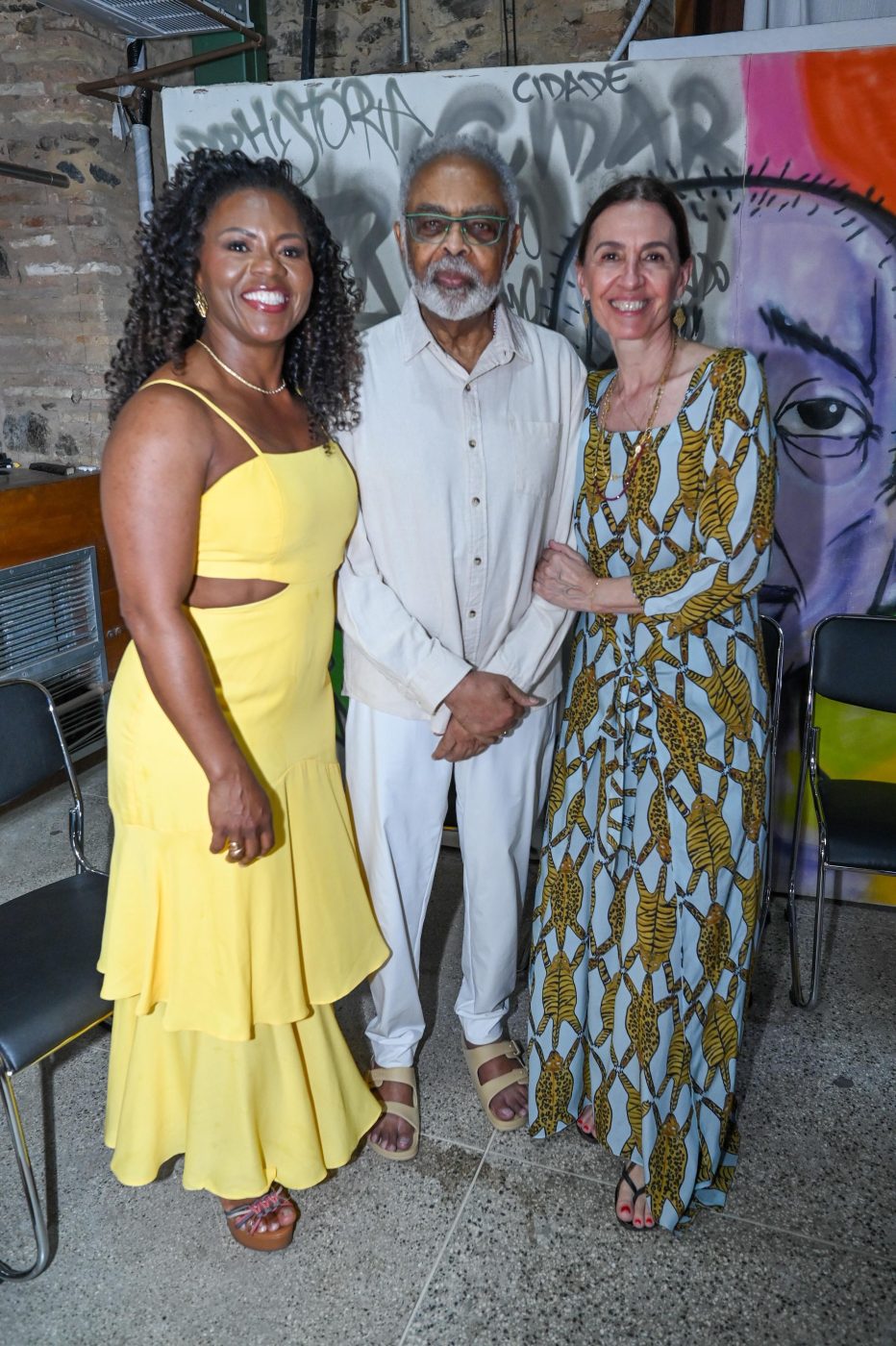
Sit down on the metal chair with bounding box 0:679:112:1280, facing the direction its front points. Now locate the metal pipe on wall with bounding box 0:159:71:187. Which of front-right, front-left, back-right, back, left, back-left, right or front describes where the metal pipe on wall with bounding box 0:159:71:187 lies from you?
back-left

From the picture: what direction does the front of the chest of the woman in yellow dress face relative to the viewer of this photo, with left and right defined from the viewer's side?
facing the viewer and to the right of the viewer

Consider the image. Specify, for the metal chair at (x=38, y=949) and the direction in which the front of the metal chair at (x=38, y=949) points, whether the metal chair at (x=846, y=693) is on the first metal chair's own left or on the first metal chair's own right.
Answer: on the first metal chair's own left

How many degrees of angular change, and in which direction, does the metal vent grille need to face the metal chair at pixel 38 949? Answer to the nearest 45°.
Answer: approximately 45° to its right

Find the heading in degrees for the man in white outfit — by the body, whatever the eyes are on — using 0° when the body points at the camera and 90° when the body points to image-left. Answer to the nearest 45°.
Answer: approximately 0°

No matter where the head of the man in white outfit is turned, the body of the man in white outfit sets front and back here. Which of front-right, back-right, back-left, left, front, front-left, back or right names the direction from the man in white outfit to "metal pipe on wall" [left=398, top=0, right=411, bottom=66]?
back

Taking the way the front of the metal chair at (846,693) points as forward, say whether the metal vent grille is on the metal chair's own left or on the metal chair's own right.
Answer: on the metal chair's own right
